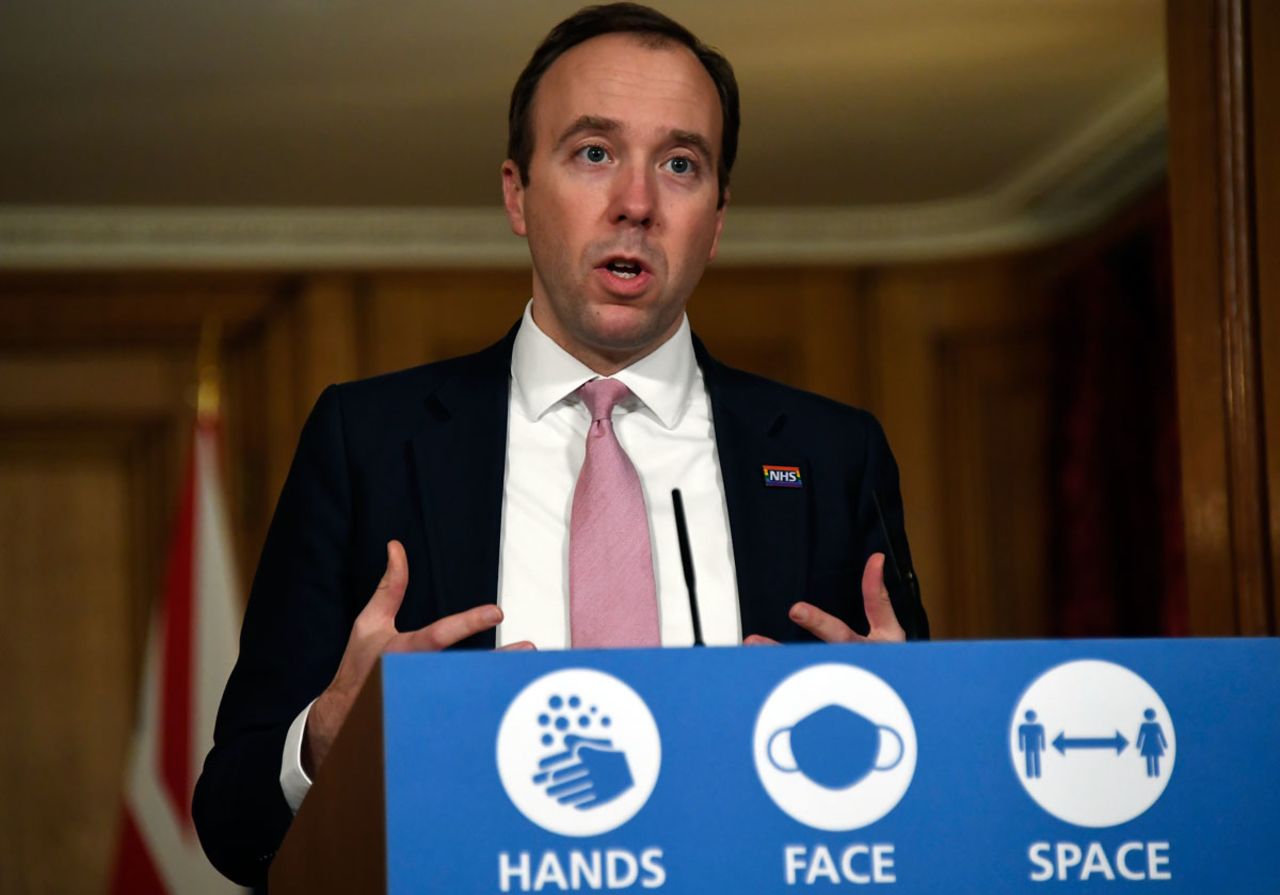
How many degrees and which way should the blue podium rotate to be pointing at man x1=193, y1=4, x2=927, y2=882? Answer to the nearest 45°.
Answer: approximately 180°

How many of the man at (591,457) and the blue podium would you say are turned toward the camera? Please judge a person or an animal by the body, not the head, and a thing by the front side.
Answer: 2

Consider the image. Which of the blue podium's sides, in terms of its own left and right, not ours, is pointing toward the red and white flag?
back

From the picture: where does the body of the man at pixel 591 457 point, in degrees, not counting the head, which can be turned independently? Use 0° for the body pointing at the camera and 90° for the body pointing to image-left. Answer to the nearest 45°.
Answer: approximately 0°

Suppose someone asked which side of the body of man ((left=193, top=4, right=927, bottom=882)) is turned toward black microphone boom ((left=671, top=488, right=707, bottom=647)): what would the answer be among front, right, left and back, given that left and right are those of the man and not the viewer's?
front

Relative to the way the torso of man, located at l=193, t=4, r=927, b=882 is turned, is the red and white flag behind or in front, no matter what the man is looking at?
behind
